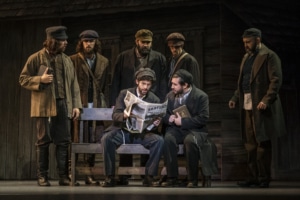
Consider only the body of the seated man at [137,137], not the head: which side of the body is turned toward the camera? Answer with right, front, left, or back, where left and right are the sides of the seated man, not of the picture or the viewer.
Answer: front

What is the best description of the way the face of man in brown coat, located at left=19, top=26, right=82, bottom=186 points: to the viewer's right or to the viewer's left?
to the viewer's right

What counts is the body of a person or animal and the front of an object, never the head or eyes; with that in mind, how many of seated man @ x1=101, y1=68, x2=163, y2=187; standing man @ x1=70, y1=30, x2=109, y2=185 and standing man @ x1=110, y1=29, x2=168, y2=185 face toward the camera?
3

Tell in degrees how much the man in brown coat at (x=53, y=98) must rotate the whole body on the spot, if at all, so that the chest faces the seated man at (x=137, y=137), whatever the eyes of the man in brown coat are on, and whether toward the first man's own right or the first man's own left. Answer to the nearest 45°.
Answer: approximately 45° to the first man's own left

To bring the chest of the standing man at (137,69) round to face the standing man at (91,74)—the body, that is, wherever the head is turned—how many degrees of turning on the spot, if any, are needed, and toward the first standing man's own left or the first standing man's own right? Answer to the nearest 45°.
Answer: approximately 90° to the first standing man's own right

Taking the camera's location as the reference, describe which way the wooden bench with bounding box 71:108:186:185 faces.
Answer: facing the viewer

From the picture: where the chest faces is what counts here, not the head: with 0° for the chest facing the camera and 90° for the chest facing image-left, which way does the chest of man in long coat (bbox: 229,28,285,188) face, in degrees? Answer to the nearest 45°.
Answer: approximately 45°

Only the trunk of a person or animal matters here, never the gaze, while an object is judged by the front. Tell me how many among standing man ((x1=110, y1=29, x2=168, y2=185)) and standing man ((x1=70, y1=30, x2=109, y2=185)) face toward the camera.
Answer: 2

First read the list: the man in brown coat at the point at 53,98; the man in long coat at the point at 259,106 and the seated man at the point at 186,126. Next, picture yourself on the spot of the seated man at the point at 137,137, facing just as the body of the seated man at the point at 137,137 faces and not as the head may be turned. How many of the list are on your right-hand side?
1

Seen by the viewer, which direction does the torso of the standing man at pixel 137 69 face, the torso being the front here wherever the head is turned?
toward the camera

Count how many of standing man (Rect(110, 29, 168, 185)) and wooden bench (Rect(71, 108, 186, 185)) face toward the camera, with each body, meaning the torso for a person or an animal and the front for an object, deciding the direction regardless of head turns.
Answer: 2

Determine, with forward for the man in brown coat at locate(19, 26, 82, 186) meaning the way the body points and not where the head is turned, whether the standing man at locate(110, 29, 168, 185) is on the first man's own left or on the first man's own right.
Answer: on the first man's own left

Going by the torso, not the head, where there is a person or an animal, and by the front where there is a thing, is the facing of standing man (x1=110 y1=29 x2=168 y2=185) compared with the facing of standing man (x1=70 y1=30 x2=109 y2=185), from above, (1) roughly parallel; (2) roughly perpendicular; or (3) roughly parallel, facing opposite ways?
roughly parallel

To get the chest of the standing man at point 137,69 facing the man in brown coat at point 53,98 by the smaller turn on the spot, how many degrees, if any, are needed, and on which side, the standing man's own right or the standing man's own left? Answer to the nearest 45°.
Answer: approximately 90° to the standing man's own right

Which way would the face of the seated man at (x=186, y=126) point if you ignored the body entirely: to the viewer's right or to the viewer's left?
to the viewer's left
